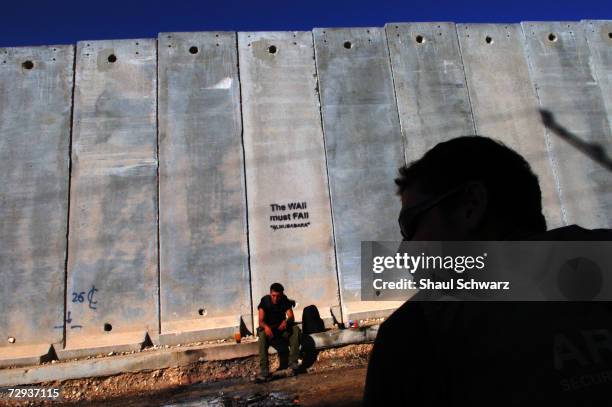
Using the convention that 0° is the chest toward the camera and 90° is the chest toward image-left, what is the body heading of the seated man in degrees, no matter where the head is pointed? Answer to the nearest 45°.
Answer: approximately 0°
